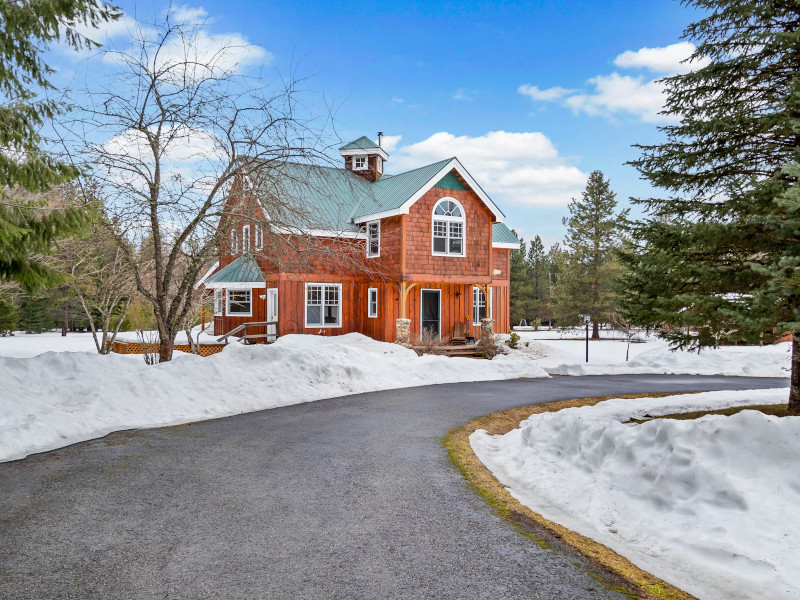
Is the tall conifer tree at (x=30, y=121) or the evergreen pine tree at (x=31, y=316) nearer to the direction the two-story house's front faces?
the tall conifer tree

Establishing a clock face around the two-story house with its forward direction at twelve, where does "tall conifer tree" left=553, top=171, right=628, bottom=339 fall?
The tall conifer tree is roughly at 9 o'clock from the two-story house.

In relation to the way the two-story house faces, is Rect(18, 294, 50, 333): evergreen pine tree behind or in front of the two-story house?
behind

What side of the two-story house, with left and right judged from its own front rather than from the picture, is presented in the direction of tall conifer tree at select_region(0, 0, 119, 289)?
right

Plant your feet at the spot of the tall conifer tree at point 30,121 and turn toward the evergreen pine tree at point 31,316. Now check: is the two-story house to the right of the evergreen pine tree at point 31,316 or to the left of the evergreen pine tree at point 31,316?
right

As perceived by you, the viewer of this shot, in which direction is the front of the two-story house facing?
facing the viewer and to the right of the viewer
